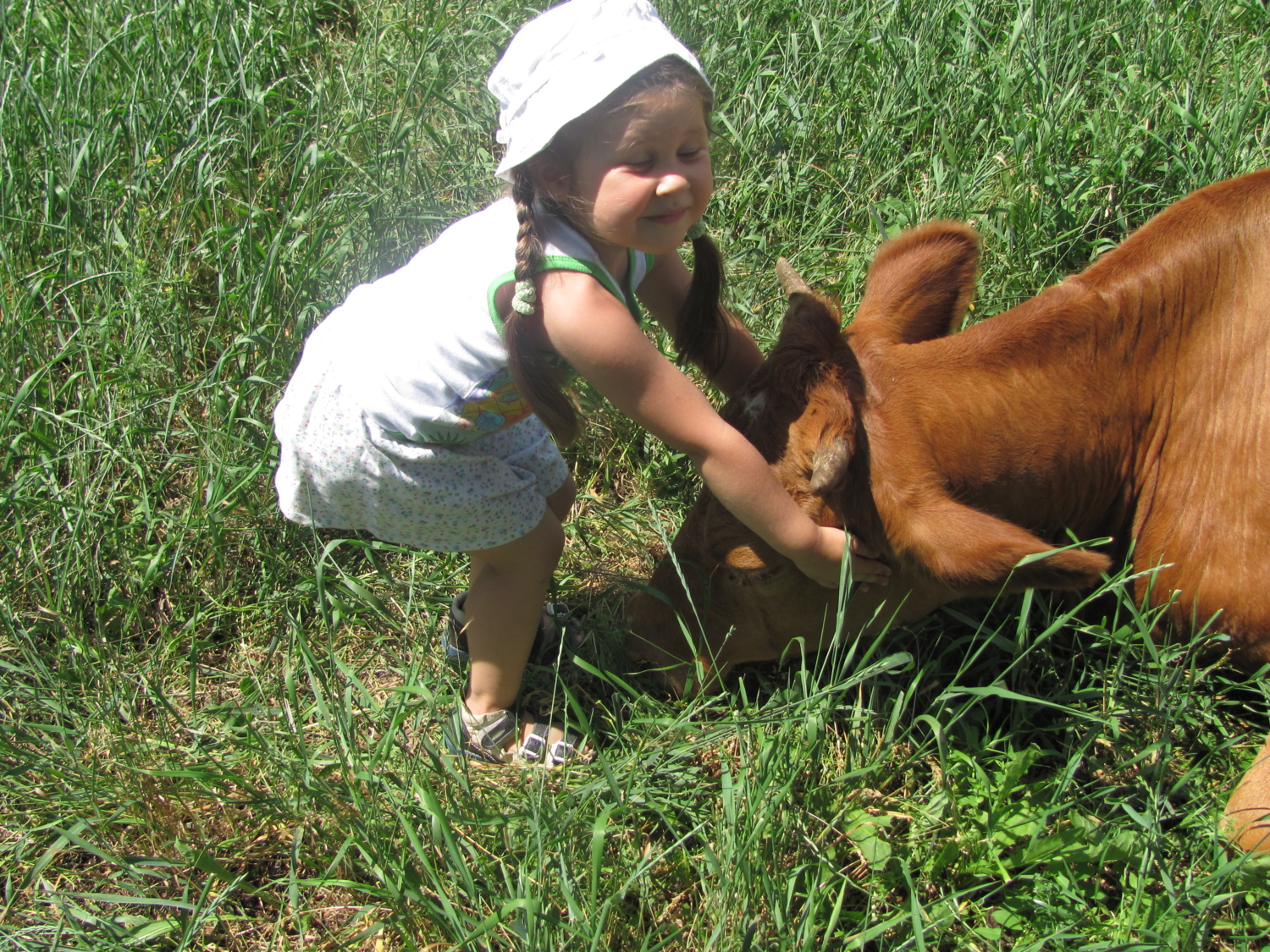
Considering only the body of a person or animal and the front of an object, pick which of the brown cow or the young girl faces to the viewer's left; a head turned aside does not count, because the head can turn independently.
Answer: the brown cow

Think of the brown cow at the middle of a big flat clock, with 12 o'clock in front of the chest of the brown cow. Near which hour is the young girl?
The young girl is roughly at 11 o'clock from the brown cow.

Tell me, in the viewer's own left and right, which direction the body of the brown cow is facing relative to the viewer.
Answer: facing to the left of the viewer

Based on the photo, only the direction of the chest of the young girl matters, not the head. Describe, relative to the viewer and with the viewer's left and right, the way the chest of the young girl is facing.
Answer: facing to the right of the viewer

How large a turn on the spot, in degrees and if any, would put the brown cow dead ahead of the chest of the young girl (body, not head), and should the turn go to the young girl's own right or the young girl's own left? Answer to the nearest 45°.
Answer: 0° — they already face it

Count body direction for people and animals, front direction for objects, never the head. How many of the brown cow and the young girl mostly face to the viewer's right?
1

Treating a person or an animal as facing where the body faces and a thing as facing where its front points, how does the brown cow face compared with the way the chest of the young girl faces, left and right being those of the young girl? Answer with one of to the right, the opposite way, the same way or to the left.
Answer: the opposite way
